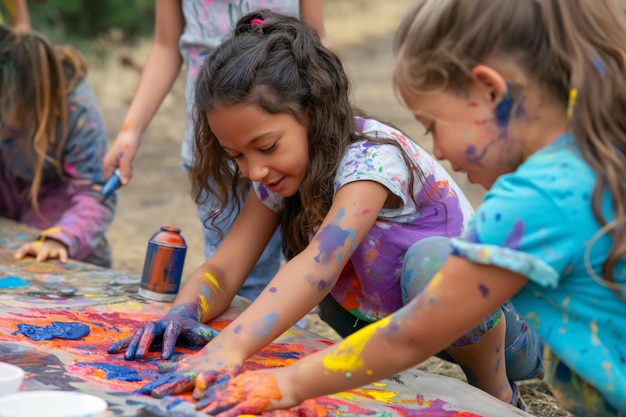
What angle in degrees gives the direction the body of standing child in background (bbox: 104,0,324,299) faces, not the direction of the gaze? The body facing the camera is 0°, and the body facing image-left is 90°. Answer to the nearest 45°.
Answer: approximately 0°

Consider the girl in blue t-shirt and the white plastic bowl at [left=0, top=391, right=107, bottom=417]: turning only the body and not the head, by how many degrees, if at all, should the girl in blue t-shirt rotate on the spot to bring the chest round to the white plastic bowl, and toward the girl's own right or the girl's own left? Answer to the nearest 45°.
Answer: approximately 45° to the girl's own left

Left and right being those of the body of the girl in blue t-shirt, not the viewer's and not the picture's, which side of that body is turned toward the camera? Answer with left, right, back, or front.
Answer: left

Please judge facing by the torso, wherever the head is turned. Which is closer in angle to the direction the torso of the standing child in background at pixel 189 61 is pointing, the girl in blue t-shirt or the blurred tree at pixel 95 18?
the girl in blue t-shirt

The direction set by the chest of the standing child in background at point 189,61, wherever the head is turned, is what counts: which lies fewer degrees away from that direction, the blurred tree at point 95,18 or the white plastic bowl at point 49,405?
the white plastic bowl

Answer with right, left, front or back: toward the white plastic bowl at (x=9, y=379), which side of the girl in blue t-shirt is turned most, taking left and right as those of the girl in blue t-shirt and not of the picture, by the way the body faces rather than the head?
front

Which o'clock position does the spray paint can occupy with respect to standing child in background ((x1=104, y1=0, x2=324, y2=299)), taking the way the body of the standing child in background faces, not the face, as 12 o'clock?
The spray paint can is roughly at 12 o'clock from the standing child in background.

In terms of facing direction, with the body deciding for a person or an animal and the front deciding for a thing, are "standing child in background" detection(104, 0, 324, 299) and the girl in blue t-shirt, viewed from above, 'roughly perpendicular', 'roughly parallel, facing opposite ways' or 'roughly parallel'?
roughly perpendicular

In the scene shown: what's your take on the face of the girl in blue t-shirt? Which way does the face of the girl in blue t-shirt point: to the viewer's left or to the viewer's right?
to the viewer's left

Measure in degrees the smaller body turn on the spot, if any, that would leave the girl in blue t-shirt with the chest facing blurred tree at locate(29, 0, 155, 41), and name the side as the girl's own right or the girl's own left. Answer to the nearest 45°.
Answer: approximately 45° to the girl's own right
